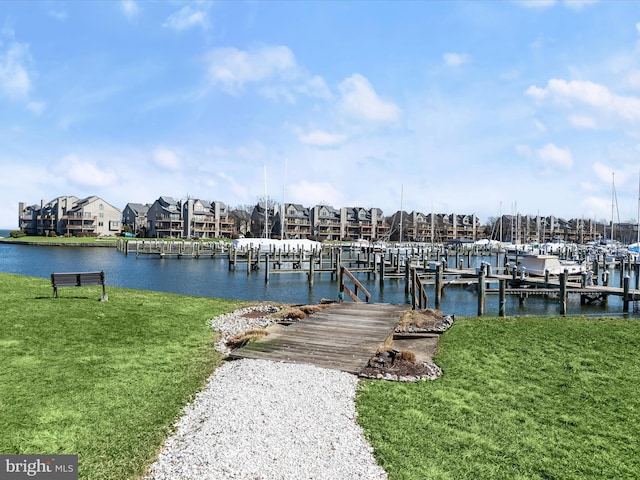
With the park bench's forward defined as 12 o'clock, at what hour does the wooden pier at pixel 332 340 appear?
The wooden pier is roughly at 5 o'clock from the park bench.

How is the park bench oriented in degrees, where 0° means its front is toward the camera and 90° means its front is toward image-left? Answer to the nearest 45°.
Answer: approximately 180°

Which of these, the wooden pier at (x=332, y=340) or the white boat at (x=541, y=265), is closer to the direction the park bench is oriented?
the white boat

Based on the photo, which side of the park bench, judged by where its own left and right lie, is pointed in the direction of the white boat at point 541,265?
right

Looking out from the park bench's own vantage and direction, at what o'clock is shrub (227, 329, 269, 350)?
The shrub is roughly at 5 o'clock from the park bench.
